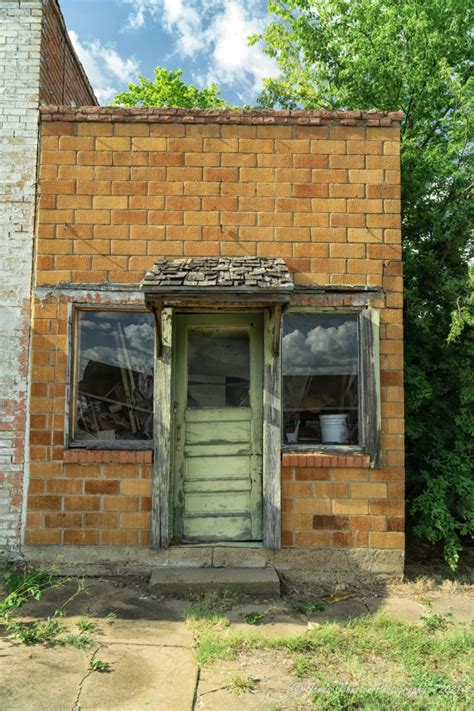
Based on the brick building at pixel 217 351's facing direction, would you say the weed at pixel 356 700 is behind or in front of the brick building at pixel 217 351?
in front

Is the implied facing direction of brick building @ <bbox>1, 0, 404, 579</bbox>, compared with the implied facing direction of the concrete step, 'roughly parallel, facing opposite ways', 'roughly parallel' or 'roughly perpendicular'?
roughly parallel

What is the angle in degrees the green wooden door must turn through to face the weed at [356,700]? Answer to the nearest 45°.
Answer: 0° — it already faces it

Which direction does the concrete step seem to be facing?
toward the camera

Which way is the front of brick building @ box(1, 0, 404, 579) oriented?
toward the camera

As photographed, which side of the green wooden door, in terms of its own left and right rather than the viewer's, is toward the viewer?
front

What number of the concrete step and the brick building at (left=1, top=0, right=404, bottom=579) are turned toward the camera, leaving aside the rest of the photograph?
2

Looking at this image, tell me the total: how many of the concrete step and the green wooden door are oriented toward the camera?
2

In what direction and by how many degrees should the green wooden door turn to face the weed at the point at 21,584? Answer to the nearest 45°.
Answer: approximately 90° to its right

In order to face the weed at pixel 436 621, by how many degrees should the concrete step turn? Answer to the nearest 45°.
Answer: approximately 90° to its left

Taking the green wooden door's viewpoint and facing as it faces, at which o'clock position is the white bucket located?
The white bucket is roughly at 9 o'clock from the green wooden door.

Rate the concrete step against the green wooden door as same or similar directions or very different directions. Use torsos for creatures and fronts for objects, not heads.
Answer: same or similar directions
